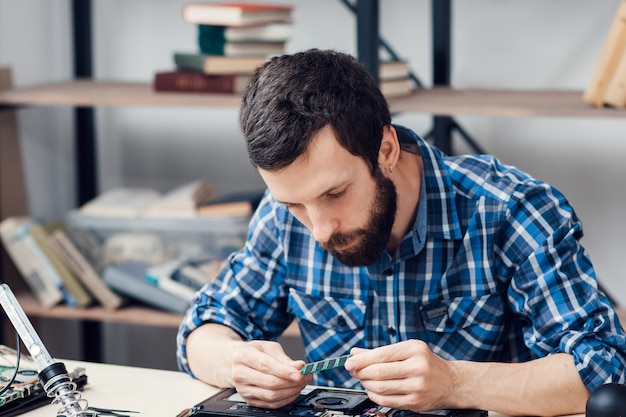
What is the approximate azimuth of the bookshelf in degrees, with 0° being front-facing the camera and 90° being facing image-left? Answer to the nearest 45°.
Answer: approximately 0°
